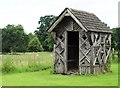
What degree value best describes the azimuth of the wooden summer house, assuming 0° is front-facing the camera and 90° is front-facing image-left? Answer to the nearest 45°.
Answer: approximately 45°
